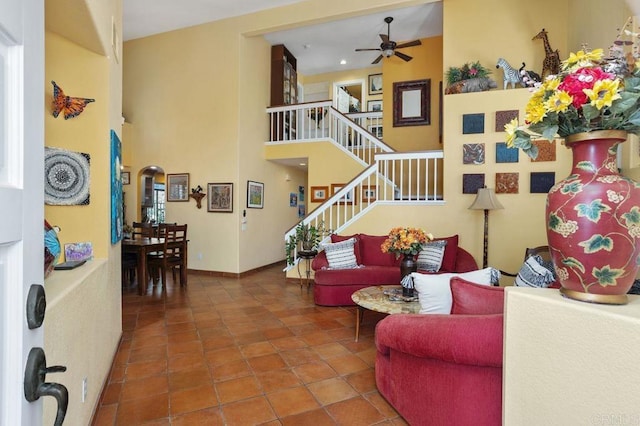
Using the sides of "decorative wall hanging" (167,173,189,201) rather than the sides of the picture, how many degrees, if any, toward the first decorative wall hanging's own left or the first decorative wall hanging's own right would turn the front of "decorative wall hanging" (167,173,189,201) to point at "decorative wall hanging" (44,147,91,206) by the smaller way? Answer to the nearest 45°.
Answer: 0° — it already faces it

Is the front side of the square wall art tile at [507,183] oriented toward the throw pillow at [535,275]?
yes

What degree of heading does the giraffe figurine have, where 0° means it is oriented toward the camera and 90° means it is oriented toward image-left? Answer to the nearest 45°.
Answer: approximately 90°

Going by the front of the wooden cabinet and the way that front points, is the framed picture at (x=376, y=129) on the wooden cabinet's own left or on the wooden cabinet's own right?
on the wooden cabinet's own left

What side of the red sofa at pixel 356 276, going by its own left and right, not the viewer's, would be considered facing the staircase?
back

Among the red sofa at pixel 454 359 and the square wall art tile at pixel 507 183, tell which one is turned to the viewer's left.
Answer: the red sofa

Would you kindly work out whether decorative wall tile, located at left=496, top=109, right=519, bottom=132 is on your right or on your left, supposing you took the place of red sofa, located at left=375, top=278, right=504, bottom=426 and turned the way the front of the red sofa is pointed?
on your right

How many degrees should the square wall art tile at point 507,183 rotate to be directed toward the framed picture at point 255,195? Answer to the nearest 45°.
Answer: approximately 90° to its right

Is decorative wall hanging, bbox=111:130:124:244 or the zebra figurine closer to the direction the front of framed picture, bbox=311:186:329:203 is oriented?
the decorative wall hanging

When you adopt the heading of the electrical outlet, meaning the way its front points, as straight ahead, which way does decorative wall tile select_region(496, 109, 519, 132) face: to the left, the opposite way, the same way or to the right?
to the right
